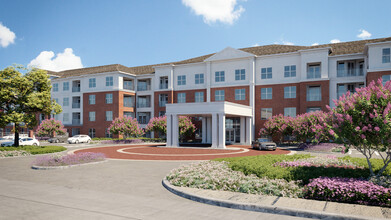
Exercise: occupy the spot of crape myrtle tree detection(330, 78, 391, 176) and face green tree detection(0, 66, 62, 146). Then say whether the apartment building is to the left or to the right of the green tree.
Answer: right

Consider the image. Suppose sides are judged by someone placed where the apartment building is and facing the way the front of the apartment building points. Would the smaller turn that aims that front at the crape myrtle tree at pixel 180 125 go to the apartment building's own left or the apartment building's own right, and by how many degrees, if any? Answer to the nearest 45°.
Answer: approximately 45° to the apartment building's own right

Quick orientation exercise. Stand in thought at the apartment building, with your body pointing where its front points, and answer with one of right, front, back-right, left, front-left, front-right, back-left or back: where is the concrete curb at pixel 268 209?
front-left

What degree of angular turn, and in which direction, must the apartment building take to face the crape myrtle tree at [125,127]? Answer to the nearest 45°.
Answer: approximately 45° to its right

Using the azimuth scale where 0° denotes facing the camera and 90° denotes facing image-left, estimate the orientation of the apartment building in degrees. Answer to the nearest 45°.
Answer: approximately 45°
